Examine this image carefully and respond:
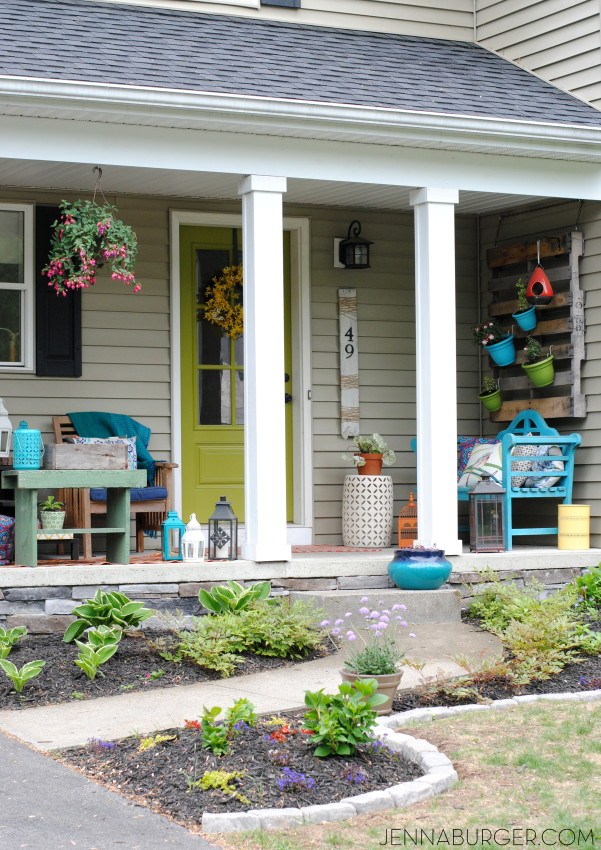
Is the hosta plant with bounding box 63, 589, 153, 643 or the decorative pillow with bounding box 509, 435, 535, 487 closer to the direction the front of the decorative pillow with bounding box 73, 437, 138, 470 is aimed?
the hosta plant

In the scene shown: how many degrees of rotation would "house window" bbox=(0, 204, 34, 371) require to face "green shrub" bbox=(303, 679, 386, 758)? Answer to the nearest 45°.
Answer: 0° — it already faces it

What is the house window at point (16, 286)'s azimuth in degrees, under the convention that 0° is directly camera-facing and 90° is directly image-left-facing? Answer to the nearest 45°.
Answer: approximately 0°

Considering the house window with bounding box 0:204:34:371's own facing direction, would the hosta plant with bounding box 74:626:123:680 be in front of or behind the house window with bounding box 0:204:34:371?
in front

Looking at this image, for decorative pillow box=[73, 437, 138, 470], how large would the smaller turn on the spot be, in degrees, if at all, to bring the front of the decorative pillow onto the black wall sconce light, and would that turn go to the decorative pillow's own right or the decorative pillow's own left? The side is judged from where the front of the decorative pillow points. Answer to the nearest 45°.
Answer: approximately 90° to the decorative pillow's own left

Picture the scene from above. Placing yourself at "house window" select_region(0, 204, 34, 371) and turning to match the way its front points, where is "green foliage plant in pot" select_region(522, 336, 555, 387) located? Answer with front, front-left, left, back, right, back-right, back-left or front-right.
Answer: left

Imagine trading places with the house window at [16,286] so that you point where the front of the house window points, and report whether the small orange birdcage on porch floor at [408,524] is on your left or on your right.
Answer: on your left

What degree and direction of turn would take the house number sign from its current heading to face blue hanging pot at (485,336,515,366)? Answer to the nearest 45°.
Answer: approximately 90° to its left

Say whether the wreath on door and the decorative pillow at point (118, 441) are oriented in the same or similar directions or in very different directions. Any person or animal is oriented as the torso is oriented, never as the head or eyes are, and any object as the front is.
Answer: same or similar directions

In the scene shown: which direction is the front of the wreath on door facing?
toward the camera

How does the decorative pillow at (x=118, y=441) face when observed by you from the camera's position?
facing the viewer
